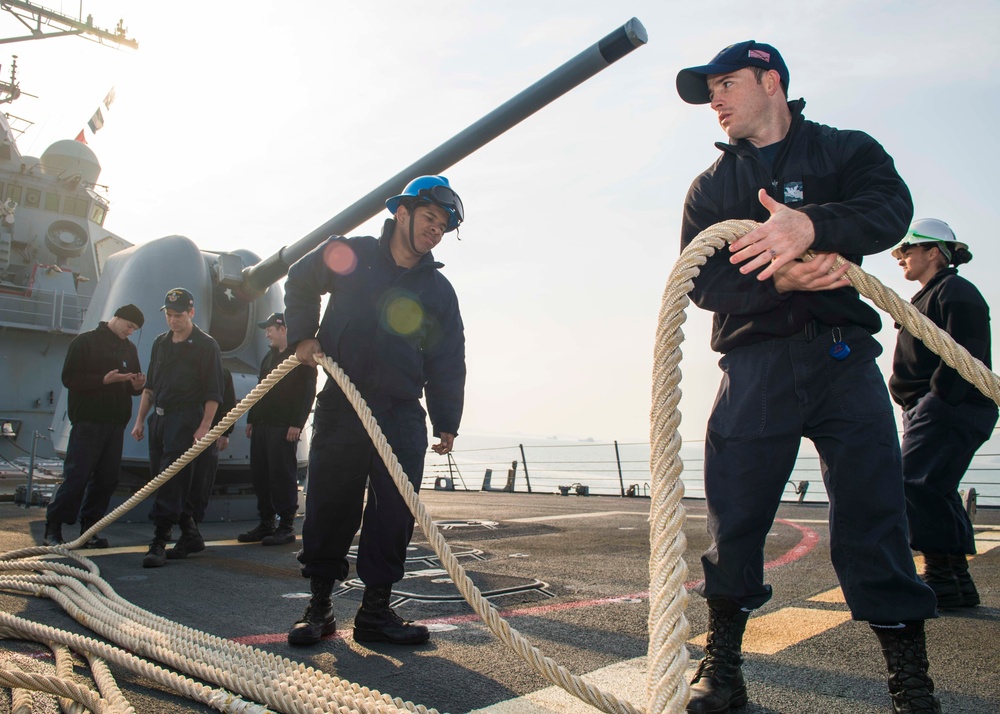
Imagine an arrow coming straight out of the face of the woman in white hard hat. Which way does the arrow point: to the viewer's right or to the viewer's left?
to the viewer's left

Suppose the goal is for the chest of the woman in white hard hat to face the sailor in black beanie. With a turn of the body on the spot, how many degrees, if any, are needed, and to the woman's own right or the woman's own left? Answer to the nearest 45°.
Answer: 0° — they already face them

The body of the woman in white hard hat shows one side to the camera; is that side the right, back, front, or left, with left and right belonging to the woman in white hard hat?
left

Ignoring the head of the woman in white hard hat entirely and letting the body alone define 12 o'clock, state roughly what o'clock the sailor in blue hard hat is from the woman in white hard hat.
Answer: The sailor in blue hard hat is roughly at 11 o'clock from the woman in white hard hat.

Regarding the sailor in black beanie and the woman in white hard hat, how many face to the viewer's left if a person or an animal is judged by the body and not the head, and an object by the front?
1

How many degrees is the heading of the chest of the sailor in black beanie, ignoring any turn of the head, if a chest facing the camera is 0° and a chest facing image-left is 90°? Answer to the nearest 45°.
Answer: approximately 315°
